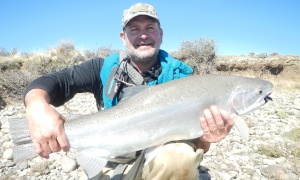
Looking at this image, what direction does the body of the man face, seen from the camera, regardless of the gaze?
toward the camera

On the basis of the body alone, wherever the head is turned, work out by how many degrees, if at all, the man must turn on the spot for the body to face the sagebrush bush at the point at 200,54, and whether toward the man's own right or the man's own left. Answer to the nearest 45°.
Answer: approximately 180°

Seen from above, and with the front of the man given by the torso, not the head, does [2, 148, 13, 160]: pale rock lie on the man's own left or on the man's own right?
on the man's own right
